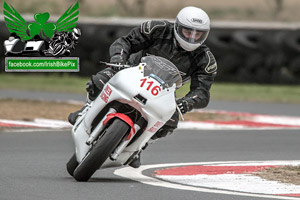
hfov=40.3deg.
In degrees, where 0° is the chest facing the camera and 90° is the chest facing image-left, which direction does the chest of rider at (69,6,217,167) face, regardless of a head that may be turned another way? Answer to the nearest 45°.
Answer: approximately 0°

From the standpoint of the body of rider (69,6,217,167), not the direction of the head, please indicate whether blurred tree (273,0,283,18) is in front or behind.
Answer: behind

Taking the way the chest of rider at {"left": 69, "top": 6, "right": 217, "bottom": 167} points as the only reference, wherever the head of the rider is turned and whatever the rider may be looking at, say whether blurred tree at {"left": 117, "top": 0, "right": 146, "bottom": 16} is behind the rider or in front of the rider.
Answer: behind
